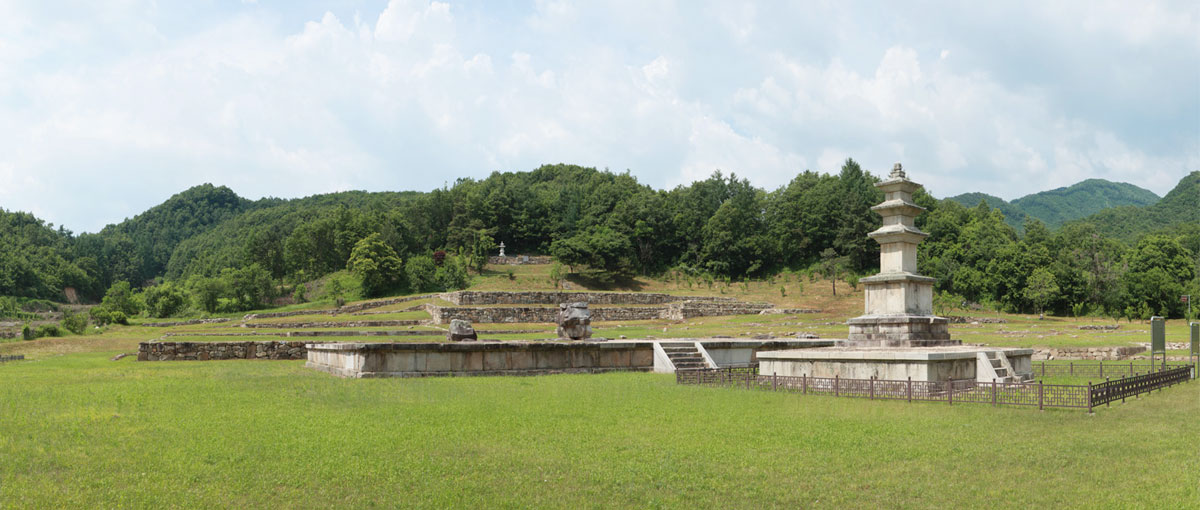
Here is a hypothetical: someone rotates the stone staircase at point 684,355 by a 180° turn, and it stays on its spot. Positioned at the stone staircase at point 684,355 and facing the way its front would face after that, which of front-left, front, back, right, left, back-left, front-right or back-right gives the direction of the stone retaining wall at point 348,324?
front-left

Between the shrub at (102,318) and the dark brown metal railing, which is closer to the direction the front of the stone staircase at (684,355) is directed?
the dark brown metal railing

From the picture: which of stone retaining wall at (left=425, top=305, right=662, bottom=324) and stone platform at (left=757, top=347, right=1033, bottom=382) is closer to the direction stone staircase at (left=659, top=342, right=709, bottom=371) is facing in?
the stone platform

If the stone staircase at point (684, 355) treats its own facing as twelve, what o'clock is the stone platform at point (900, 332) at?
The stone platform is roughly at 9 o'clock from the stone staircase.

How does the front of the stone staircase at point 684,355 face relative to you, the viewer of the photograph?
facing the viewer

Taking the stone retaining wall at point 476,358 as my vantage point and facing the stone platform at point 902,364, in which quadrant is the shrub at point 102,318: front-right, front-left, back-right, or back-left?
back-left

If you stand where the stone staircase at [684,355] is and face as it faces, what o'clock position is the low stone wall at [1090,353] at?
The low stone wall is roughly at 8 o'clock from the stone staircase.

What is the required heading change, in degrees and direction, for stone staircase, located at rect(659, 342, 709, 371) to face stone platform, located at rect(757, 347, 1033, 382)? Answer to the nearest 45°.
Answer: approximately 45° to its left

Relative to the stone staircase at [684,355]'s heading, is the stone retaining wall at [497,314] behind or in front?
behind

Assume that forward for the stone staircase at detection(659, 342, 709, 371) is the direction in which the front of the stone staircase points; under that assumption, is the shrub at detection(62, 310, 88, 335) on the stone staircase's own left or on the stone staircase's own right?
on the stone staircase's own right

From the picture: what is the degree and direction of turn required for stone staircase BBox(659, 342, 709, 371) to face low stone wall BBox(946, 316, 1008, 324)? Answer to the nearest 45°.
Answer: approximately 135° to its left

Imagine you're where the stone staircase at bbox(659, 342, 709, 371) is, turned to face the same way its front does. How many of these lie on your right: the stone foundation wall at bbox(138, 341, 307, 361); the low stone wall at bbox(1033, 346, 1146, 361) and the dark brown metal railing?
1

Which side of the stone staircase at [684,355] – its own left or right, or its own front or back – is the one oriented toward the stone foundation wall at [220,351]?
right
